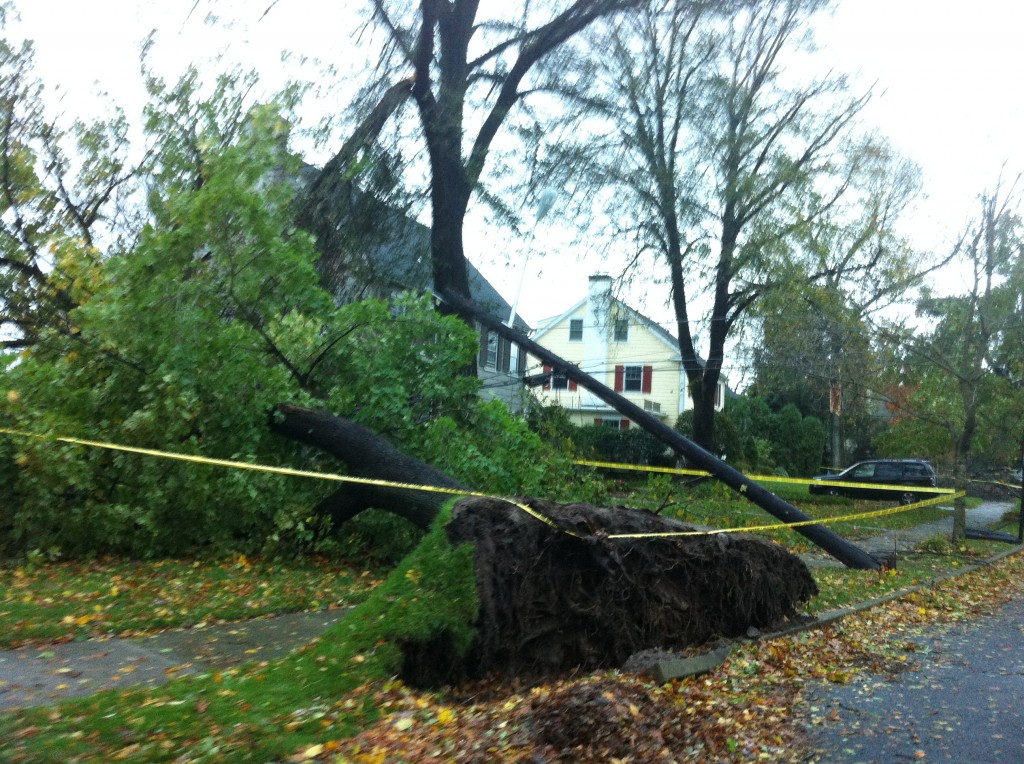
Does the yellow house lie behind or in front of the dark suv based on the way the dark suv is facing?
in front

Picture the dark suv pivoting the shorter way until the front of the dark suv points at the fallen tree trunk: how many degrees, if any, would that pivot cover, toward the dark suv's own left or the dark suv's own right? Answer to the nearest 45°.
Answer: approximately 90° to the dark suv's own left

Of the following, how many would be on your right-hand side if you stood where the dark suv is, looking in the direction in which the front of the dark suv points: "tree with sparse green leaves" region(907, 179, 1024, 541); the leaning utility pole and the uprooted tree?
0

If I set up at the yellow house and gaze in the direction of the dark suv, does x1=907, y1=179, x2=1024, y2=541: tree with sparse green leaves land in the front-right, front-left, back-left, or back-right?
front-right

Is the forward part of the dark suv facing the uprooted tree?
no

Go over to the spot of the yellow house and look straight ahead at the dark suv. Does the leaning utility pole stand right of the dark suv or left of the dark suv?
right

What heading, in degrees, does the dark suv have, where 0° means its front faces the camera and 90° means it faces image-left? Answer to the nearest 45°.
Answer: approximately 90°
